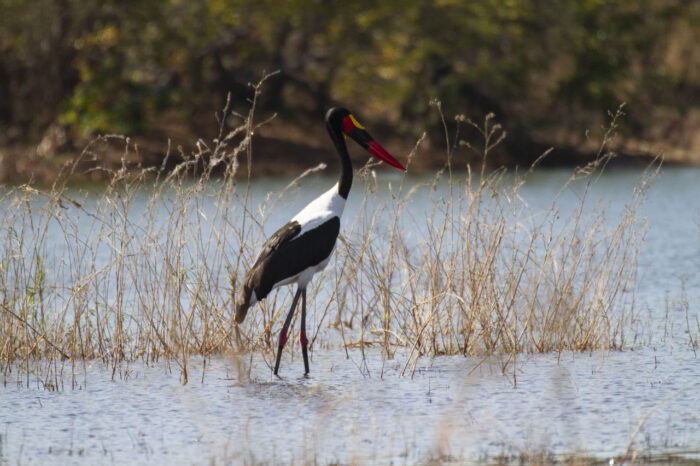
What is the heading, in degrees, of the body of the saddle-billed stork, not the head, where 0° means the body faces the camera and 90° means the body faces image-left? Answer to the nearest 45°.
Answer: approximately 270°
